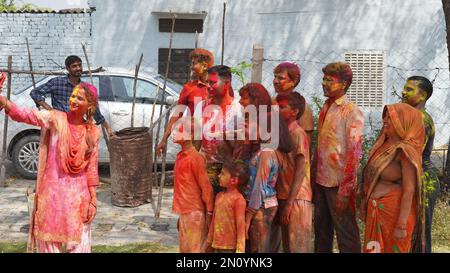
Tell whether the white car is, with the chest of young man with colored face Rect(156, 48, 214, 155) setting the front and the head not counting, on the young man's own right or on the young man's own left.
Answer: on the young man's own right

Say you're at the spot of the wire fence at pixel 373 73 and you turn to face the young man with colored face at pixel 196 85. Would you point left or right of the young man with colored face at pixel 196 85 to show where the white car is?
right

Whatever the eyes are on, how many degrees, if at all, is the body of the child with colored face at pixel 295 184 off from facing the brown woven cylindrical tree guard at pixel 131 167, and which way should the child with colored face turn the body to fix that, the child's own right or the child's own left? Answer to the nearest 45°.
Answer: approximately 45° to the child's own right

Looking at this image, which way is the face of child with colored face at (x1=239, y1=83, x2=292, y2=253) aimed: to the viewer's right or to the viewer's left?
to the viewer's left
